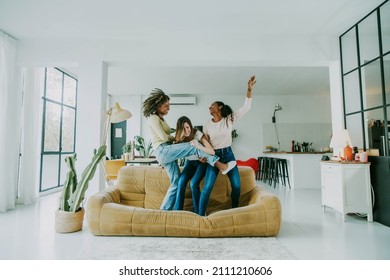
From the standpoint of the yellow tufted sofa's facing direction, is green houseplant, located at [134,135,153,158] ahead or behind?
behind

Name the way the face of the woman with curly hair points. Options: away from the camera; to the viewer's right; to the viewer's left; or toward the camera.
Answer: to the viewer's right

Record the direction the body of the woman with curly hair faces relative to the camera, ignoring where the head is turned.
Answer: to the viewer's right

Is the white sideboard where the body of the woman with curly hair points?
yes

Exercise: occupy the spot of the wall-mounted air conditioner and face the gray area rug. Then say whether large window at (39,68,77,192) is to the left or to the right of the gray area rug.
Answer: right

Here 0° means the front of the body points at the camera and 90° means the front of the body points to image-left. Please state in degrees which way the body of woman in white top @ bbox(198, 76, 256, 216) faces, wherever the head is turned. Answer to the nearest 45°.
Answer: approximately 45°

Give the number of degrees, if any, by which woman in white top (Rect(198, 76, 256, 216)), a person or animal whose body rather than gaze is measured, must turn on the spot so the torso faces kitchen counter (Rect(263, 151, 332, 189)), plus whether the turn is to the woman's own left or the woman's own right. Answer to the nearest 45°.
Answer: approximately 180°

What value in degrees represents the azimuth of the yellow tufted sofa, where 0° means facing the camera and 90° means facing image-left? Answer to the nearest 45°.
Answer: approximately 0°

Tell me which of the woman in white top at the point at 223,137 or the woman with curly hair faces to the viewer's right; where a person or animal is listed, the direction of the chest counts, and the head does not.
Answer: the woman with curly hair

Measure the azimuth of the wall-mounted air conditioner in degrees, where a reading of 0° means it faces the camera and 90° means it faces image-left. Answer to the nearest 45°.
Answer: approximately 0°

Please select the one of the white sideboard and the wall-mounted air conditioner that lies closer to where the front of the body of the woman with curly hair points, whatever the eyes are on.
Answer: the white sideboard
